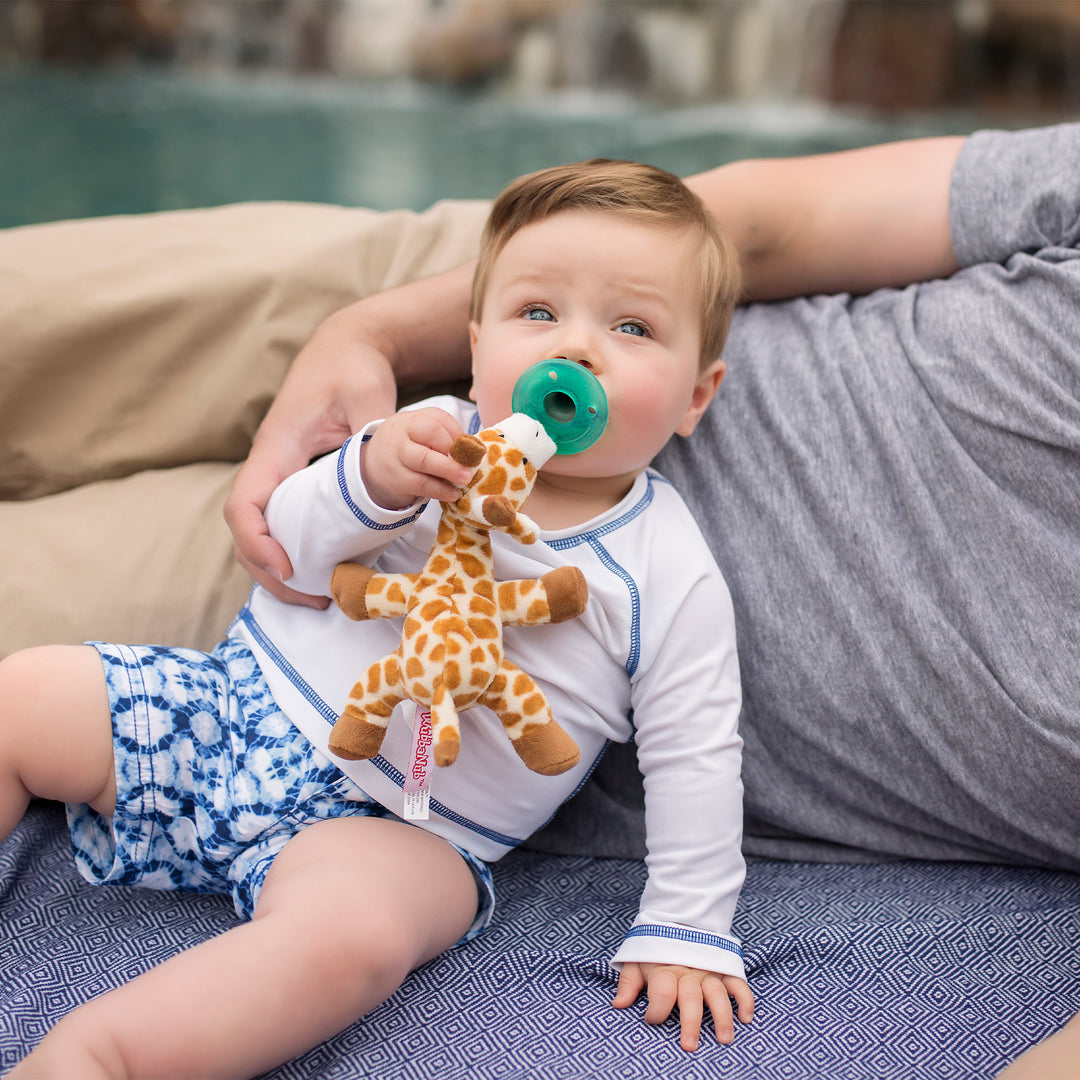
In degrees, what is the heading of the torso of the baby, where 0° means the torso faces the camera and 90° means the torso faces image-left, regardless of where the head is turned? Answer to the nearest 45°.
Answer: approximately 45°
